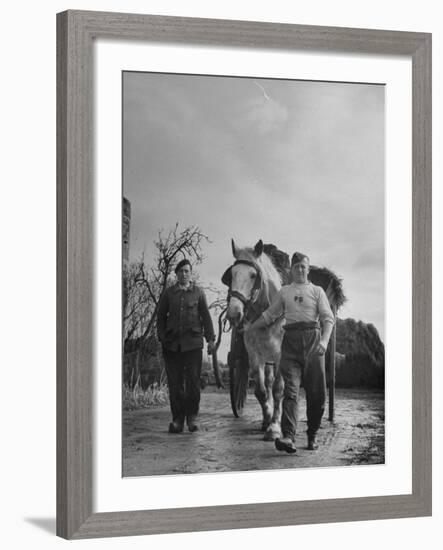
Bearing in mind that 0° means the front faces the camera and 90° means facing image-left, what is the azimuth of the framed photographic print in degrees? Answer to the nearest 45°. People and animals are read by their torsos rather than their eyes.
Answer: approximately 315°
